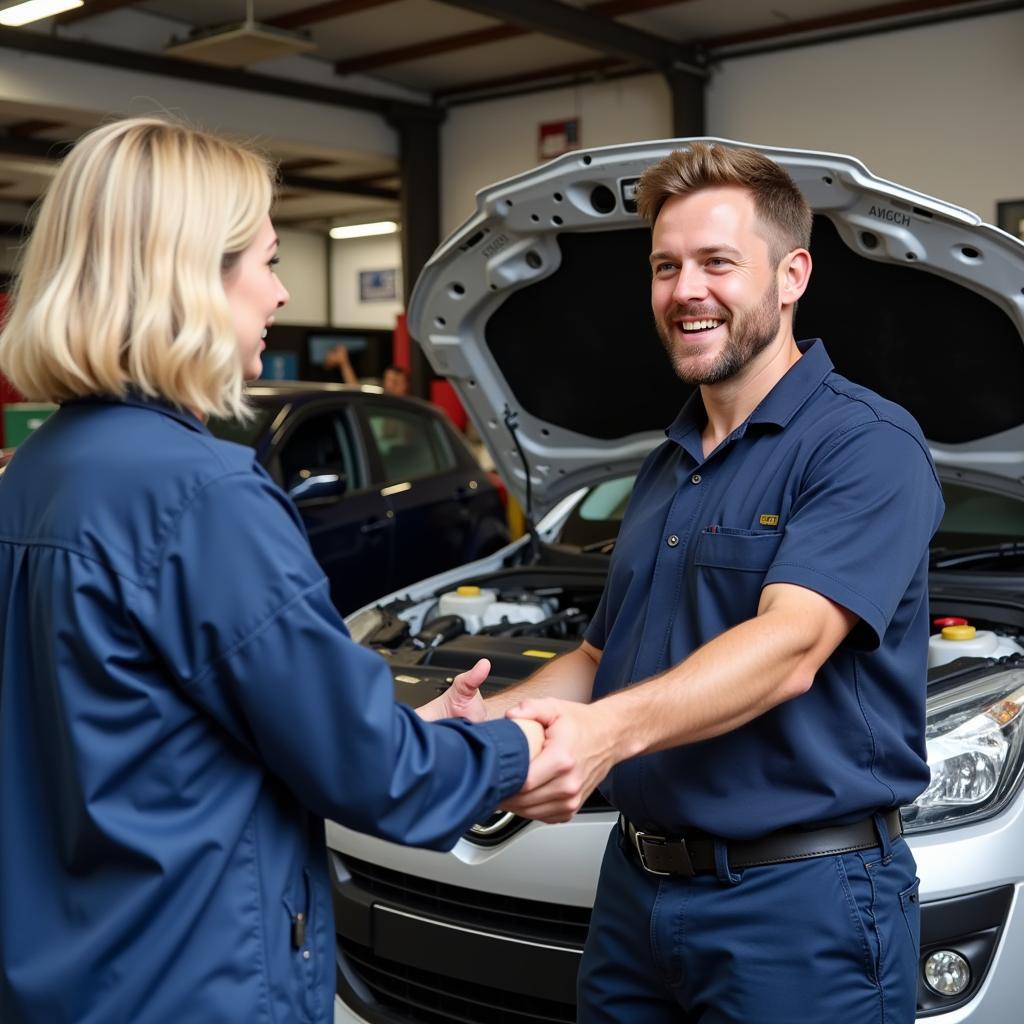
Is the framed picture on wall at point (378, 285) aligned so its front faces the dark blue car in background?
yes

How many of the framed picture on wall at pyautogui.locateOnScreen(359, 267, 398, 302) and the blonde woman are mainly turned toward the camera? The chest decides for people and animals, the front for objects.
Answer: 1

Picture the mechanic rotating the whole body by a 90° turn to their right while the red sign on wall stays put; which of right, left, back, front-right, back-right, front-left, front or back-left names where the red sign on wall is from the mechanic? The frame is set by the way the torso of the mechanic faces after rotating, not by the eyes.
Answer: front-right

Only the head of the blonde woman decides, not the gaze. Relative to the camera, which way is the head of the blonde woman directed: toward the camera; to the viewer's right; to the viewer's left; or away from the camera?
to the viewer's right

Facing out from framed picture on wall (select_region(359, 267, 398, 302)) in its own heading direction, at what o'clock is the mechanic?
The mechanic is roughly at 12 o'clock from the framed picture on wall.

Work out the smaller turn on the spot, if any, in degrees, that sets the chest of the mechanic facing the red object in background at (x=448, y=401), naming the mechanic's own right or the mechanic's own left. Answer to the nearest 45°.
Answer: approximately 135° to the mechanic's own right

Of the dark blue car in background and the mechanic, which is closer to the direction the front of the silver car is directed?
the mechanic

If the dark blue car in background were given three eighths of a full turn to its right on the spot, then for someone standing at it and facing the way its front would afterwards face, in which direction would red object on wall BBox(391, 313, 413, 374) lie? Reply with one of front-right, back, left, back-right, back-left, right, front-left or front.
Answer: front

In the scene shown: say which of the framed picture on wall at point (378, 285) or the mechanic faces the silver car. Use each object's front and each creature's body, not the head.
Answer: the framed picture on wall
